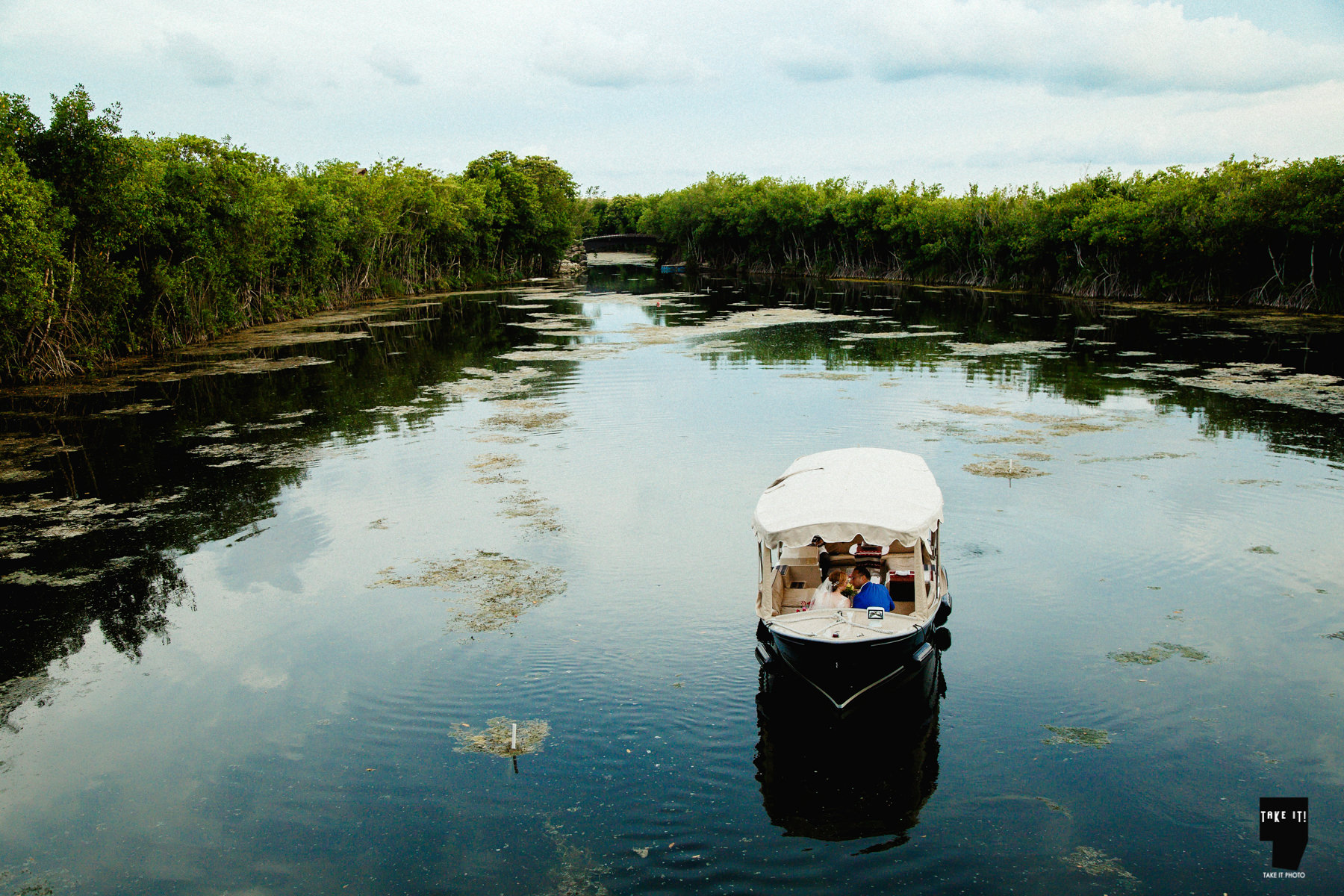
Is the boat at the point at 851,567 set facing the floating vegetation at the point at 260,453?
no

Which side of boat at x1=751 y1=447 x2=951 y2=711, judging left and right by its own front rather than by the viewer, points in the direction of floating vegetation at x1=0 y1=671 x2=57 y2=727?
right

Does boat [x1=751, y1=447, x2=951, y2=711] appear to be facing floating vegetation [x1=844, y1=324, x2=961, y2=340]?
no

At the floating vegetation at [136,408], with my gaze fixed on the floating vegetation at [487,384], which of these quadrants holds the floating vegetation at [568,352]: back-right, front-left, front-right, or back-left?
front-left

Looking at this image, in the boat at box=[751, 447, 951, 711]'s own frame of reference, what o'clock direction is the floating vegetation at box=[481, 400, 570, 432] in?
The floating vegetation is roughly at 5 o'clock from the boat.

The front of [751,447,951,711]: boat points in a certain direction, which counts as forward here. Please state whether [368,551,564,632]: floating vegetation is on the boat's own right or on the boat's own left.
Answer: on the boat's own right

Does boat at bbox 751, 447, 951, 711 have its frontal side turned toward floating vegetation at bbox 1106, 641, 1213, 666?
no

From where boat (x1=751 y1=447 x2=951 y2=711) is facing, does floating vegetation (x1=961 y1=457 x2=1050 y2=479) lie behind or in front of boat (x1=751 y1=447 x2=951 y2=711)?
behind

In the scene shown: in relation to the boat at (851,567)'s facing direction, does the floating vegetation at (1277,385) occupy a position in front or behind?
behind

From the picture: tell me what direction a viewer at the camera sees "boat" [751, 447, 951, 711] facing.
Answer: facing the viewer

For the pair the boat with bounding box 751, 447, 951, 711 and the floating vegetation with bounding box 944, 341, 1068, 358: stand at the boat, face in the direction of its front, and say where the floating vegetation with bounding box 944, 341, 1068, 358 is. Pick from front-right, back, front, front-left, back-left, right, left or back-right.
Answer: back

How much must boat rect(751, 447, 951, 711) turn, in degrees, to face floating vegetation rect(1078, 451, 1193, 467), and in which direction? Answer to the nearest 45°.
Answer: approximately 135° to its left

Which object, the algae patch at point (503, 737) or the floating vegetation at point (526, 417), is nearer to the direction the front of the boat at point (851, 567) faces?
the algae patch

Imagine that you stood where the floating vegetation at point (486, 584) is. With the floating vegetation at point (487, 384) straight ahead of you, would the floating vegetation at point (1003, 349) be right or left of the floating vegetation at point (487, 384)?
right

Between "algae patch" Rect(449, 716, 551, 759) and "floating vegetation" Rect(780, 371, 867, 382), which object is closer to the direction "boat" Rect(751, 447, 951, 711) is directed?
the algae patch

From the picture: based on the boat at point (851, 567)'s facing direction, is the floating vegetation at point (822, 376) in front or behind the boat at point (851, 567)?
behind

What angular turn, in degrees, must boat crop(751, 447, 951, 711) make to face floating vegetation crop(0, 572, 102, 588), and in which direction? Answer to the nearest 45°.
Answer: approximately 90° to its right
